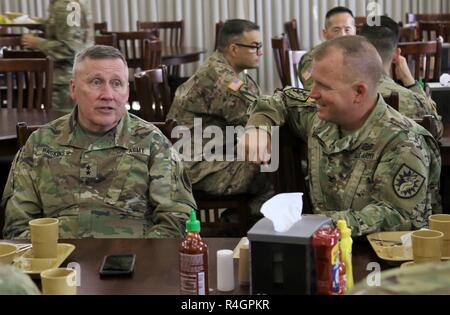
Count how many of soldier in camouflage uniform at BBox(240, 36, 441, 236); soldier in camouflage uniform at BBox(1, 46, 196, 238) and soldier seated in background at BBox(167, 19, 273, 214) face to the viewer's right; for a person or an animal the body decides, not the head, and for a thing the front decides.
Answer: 1

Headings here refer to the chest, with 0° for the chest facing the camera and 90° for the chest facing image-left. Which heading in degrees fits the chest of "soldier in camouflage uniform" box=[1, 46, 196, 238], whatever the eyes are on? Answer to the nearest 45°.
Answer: approximately 0°

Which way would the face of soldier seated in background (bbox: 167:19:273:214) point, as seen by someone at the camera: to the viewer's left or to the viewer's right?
to the viewer's right

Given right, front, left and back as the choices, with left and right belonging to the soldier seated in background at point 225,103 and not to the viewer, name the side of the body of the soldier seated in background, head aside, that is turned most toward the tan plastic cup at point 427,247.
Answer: right

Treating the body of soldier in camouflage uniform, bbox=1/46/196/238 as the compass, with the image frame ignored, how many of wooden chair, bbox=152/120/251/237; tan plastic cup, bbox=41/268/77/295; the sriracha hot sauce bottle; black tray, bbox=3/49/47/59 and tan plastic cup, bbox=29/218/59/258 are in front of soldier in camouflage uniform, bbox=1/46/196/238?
3

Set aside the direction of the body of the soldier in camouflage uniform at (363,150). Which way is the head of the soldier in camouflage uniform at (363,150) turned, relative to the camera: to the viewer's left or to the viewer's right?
to the viewer's left

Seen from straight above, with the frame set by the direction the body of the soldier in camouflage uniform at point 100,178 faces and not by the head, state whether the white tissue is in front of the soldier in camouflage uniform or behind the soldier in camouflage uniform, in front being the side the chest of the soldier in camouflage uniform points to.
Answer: in front

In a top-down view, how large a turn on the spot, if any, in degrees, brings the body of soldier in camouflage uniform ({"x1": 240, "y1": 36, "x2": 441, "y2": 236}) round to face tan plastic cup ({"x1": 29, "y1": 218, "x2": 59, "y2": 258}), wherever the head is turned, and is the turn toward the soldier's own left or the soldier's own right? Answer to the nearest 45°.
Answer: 0° — they already face it

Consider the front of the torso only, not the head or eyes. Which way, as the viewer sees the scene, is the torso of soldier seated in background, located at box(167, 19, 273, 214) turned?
to the viewer's right

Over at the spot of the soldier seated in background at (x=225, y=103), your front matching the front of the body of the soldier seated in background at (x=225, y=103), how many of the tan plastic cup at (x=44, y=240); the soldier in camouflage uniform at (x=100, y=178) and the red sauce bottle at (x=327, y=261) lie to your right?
3

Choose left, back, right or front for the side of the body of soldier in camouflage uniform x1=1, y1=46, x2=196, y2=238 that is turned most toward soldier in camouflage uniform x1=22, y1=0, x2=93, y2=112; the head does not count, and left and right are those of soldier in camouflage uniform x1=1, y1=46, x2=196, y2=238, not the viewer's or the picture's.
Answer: back
